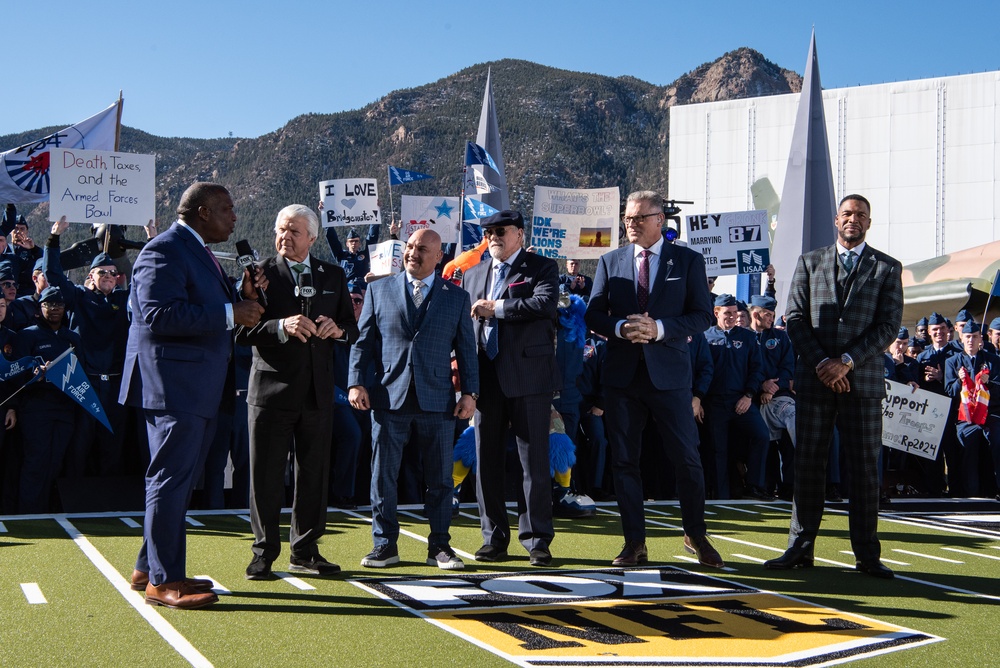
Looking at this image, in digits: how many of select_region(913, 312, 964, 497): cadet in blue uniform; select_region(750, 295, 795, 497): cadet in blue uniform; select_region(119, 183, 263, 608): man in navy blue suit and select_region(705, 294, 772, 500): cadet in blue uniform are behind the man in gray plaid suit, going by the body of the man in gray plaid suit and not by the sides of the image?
3

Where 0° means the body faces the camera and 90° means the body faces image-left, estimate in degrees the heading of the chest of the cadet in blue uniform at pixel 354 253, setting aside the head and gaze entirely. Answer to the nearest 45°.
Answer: approximately 0°

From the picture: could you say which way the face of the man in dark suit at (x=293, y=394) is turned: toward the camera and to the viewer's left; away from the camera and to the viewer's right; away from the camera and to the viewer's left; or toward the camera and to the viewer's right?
toward the camera and to the viewer's left

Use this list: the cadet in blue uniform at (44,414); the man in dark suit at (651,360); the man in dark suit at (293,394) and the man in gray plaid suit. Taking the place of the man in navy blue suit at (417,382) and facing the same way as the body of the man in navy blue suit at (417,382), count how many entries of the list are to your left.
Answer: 2

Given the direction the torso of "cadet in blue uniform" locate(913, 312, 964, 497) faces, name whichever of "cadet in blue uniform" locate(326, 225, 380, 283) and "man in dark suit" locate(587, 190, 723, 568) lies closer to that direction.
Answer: the man in dark suit

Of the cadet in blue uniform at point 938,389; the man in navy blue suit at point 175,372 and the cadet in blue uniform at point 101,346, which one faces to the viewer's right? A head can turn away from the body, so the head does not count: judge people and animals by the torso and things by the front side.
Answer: the man in navy blue suit

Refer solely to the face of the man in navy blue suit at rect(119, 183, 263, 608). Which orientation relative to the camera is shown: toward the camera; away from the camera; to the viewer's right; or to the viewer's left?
to the viewer's right

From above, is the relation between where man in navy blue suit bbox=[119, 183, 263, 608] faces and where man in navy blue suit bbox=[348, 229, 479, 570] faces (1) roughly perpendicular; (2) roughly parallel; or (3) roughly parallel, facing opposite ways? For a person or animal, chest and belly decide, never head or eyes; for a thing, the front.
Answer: roughly perpendicular

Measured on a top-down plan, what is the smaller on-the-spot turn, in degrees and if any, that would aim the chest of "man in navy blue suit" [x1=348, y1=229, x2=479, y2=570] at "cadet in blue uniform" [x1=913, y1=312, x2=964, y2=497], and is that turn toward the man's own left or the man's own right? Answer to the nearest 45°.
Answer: approximately 135° to the man's own left

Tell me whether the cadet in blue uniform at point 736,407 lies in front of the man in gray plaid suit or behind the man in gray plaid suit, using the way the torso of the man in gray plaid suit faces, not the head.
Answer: behind
